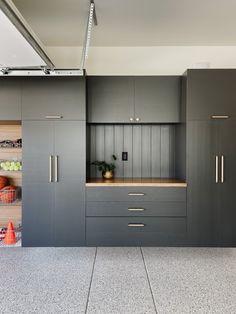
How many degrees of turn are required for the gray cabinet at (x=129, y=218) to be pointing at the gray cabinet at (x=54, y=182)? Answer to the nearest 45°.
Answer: approximately 90° to its right

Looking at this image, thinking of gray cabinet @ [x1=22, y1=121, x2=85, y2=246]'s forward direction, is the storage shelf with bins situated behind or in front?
behind

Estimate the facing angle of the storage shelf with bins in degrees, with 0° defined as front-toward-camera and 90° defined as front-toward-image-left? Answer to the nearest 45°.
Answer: approximately 0°

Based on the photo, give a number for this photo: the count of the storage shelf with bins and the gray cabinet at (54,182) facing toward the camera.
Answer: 2

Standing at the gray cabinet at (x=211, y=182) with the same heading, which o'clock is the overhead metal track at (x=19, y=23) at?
The overhead metal track is roughly at 1 o'clock from the gray cabinet.

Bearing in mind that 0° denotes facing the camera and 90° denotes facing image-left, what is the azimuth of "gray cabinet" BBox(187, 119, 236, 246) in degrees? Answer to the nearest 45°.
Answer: approximately 0°
